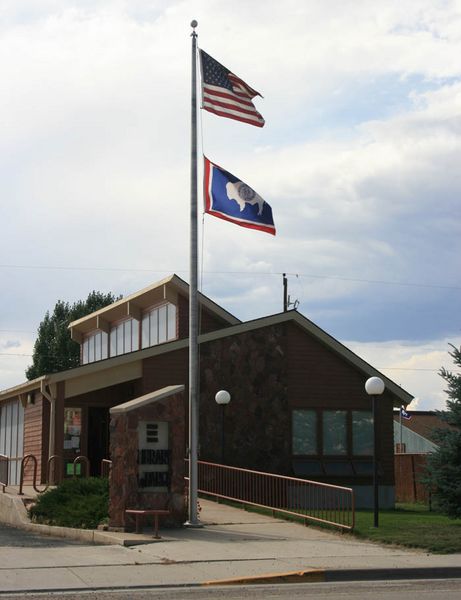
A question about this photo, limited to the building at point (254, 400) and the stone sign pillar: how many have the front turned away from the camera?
0

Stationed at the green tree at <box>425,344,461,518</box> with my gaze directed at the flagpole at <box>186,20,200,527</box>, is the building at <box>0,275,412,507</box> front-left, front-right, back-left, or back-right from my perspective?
front-right

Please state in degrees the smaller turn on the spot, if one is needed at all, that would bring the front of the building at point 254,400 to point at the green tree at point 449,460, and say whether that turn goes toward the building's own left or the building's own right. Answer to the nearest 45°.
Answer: approximately 45° to the building's own left

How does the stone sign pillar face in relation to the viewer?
toward the camera

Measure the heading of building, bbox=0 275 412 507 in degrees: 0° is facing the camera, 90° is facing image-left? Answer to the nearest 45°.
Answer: approximately 45°

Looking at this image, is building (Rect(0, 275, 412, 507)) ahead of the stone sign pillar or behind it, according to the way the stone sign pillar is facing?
behind

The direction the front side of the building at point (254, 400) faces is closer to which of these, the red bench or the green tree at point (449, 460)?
the red bench

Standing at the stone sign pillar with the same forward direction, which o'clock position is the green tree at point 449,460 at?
The green tree is roughly at 9 o'clock from the stone sign pillar.
